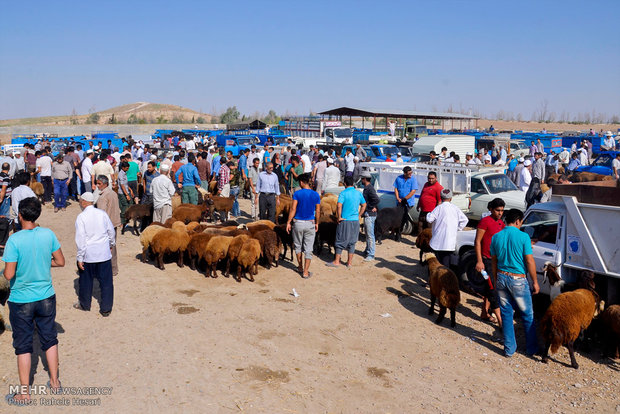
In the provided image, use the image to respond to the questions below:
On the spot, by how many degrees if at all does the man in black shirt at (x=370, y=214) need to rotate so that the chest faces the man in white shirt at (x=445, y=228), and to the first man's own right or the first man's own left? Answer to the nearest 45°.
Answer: approximately 135° to the first man's own left

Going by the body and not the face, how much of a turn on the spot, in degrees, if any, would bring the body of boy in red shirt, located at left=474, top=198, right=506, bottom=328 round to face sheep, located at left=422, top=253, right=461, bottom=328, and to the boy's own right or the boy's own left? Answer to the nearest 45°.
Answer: approximately 90° to the boy's own right

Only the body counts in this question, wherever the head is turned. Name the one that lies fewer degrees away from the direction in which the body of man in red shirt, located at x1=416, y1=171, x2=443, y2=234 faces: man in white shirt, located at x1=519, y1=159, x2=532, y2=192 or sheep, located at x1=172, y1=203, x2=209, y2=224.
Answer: the sheep

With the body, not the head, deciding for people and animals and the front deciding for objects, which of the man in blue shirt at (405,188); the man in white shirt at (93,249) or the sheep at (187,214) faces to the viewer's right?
the sheep

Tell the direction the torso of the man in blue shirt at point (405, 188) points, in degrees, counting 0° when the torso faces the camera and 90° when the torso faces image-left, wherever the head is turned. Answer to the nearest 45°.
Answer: approximately 0°

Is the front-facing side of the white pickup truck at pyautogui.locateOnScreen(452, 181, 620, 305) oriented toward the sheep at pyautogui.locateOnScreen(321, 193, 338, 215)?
yes
